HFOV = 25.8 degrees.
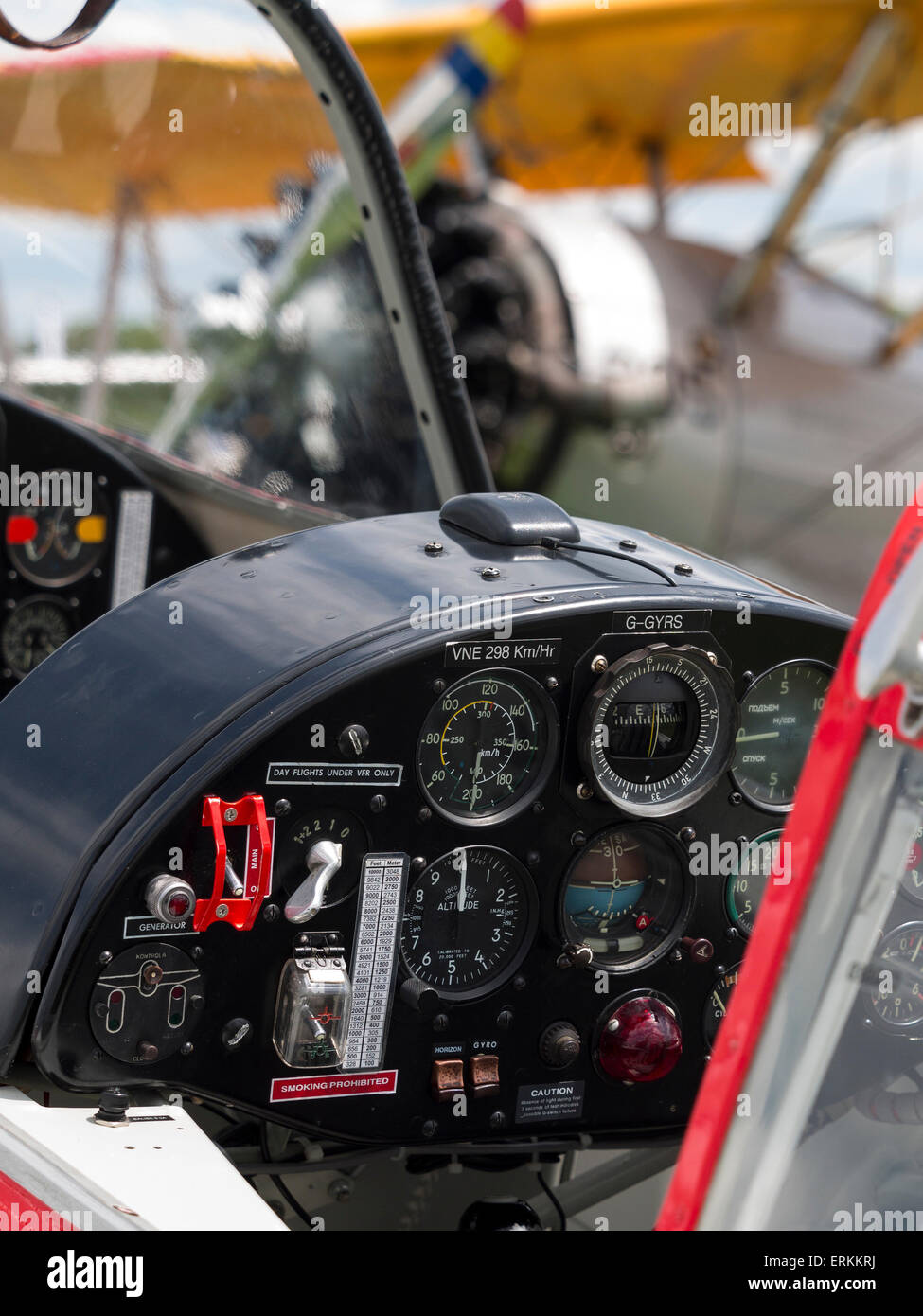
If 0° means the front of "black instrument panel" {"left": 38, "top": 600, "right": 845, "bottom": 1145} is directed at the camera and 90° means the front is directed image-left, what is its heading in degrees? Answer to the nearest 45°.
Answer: approximately 0°
